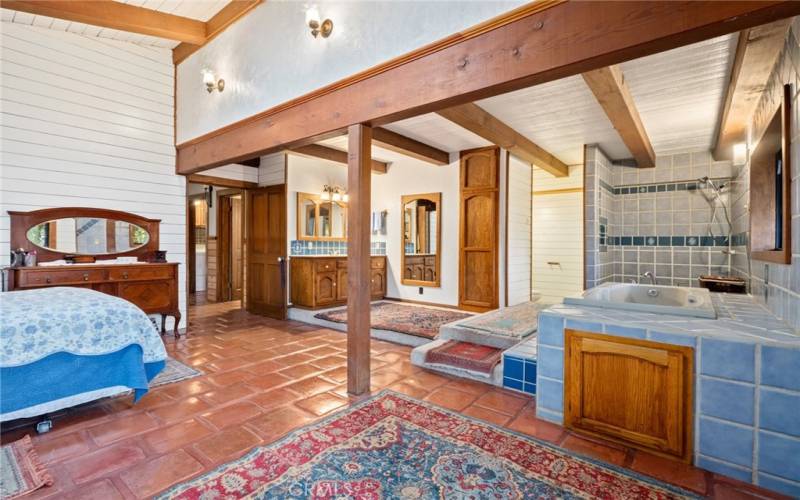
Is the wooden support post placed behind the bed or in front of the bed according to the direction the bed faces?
in front

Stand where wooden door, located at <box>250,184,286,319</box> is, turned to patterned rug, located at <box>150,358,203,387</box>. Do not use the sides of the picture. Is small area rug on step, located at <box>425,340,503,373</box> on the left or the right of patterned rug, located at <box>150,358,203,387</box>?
left

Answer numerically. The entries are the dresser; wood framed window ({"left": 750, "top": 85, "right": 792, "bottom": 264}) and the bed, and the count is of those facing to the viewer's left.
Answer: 1

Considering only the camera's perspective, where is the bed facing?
facing to the right of the viewer

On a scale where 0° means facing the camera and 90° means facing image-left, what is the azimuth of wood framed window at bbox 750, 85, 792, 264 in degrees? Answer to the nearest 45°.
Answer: approximately 90°
